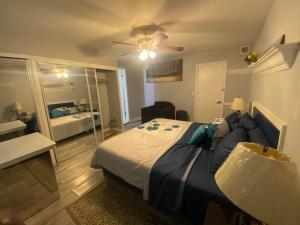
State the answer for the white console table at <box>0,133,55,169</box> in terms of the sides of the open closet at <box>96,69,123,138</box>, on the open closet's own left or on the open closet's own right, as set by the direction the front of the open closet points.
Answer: on the open closet's own right

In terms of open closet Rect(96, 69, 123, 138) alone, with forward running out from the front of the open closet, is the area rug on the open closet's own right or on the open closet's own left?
on the open closet's own right

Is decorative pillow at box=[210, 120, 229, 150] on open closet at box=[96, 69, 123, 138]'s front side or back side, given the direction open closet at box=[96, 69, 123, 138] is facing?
on the front side

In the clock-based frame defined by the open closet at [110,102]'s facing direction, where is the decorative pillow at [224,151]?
The decorative pillow is roughly at 1 o'clock from the open closet.

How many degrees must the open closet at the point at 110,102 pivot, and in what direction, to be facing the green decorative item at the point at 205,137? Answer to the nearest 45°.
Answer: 0° — it already faces it

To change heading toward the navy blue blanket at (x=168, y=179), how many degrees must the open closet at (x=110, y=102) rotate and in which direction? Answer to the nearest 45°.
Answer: approximately 45° to its right

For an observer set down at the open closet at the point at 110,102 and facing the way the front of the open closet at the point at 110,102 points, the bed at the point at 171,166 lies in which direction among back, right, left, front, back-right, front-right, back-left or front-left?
front-right

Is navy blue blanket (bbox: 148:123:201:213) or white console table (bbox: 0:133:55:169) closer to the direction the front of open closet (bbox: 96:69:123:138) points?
the navy blue blanket

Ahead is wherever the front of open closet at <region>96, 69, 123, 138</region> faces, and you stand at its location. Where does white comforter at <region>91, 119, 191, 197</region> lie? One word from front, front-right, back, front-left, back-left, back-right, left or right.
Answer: front-right

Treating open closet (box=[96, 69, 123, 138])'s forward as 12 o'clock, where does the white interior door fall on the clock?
The white interior door is roughly at 11 o'clock from the open closet.
